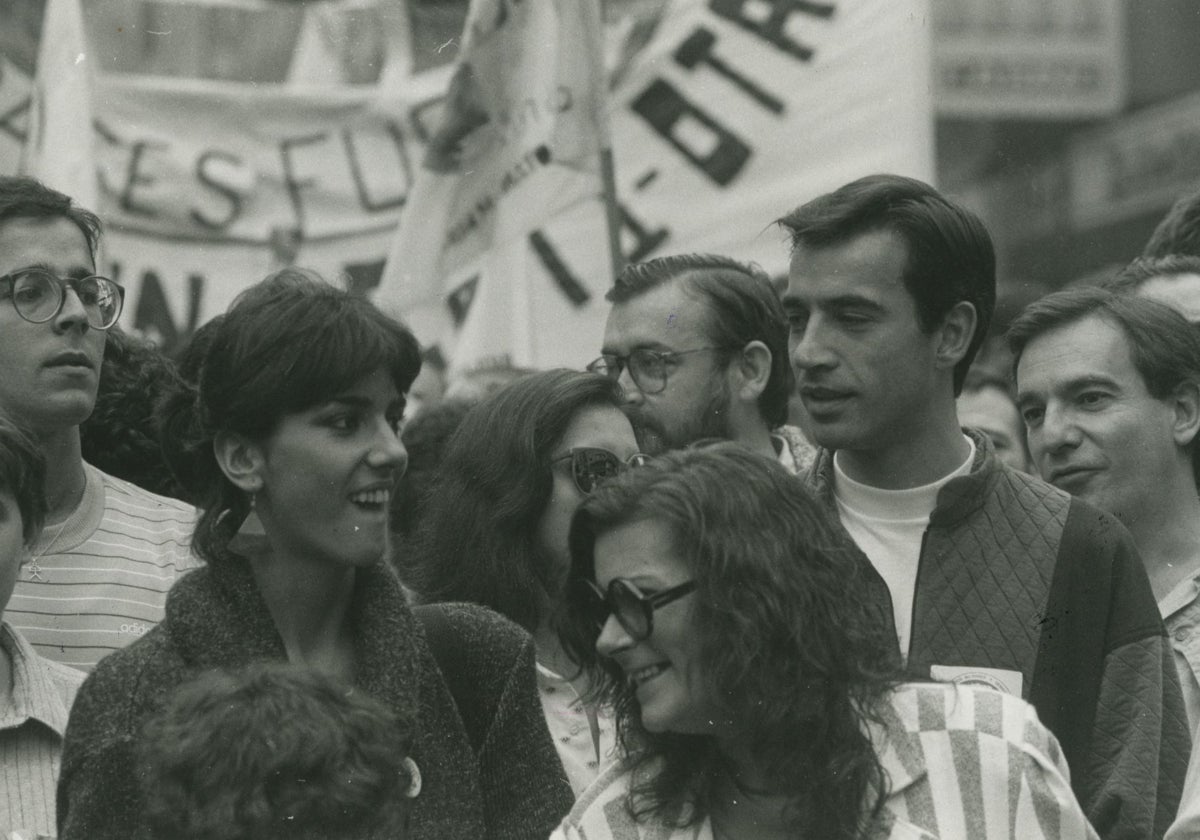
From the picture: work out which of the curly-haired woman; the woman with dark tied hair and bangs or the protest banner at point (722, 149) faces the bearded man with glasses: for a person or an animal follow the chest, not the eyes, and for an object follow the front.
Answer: the protest banner

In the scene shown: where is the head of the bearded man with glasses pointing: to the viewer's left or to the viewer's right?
to the viewer's left

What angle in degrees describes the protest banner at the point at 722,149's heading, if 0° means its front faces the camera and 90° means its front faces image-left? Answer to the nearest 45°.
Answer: approximately 0°

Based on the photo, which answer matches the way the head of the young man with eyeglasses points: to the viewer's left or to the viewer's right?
to the viewer's right

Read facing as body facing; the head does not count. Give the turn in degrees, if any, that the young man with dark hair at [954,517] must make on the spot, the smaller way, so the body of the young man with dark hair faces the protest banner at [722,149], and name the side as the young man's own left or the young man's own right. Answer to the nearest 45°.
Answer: approximately 135° to the young man's own right

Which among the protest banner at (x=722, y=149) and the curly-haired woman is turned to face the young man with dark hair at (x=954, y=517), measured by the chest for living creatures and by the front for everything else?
the protest banner

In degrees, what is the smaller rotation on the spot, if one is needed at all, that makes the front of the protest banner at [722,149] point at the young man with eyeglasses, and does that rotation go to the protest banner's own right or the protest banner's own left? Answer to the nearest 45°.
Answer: approximately 45° to the protest banner's own right

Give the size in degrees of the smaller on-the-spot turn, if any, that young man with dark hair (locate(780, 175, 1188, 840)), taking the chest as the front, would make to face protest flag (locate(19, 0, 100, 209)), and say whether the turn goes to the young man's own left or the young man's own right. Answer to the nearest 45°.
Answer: approximately 90° to the young man's own right

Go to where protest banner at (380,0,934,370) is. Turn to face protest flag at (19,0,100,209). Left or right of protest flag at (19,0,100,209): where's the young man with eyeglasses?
left

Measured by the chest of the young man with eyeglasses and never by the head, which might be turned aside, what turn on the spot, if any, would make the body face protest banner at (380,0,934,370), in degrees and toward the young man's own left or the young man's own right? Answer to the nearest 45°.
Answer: approximately 90° to the young man's own left

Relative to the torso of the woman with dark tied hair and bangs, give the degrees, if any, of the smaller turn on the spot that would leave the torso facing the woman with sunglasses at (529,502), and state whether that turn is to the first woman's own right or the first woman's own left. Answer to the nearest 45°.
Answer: approximately 90° to the first woman's own left

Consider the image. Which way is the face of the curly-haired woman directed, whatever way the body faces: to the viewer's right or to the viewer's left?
to the viewer's left

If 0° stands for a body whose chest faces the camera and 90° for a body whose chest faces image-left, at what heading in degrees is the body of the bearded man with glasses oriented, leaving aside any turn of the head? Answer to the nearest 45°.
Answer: approximately 45°
